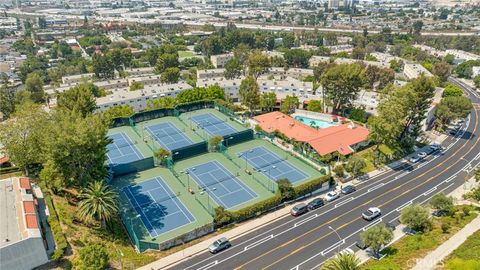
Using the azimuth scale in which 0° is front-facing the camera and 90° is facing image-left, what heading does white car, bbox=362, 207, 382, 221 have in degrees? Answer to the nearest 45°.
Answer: approximately 225°

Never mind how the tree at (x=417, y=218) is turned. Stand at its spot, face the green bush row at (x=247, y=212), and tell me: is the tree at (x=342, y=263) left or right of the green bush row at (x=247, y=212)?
left

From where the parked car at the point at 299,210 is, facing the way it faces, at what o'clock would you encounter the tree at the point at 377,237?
The tree is roughly at 9 o'clock from the parked car.

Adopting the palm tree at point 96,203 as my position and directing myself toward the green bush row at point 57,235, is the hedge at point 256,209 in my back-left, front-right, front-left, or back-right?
back-left

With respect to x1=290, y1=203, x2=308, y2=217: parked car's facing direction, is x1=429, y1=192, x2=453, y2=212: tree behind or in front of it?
behind

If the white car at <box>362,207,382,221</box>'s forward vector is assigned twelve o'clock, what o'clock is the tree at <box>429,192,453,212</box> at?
The tree is roughly at 1 o'clock from the white car.

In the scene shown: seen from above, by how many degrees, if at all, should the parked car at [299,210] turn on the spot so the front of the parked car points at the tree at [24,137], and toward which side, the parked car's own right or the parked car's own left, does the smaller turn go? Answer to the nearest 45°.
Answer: approximately 45° to the parked car's own right

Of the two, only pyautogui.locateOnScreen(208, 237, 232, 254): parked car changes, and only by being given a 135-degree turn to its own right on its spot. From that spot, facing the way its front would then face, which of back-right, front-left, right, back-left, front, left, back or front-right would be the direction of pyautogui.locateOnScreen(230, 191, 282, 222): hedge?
front-right

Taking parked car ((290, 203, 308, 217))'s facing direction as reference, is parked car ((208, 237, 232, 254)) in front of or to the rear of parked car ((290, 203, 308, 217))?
in front

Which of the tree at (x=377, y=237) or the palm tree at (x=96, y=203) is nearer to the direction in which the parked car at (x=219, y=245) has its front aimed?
the palm tree

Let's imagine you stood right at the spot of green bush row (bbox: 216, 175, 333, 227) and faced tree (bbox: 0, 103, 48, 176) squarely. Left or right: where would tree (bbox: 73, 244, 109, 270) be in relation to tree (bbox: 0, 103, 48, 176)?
left

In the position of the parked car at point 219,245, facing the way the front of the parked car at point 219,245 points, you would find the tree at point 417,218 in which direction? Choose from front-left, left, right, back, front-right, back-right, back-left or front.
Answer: back-left

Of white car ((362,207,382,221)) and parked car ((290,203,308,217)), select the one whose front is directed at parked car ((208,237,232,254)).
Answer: parked car ((290,203,308,217))

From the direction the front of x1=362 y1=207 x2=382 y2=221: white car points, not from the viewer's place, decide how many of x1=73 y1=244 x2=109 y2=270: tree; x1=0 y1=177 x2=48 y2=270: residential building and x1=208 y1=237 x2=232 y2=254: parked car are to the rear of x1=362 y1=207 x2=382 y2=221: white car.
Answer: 3
